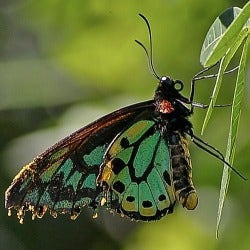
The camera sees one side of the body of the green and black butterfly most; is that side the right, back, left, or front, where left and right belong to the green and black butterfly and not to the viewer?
right
